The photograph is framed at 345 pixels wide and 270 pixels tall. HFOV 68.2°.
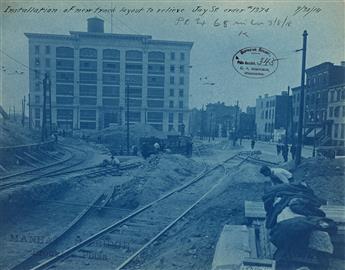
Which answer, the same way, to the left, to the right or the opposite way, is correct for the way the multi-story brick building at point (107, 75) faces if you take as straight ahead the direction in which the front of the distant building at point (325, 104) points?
to the left

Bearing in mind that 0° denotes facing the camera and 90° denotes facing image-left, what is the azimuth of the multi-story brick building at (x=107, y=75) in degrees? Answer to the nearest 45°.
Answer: approximately 0°

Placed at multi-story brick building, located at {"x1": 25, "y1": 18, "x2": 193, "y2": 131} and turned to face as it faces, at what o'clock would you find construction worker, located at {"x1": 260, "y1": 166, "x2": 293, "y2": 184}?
The construction worker is roughly at 12 o'clock from the multi-story brick building.

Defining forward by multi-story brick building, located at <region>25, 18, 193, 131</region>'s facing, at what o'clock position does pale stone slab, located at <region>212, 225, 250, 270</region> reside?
The pale stone slab is roughly at 11 o'clock from the multi-story brick building.

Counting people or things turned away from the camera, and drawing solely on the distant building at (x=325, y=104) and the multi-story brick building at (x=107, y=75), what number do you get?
0

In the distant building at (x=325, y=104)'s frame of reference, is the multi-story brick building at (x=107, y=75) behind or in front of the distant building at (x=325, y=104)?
in front

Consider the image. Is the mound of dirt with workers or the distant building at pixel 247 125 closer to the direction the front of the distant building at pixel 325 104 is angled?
the mound of dirt with workers

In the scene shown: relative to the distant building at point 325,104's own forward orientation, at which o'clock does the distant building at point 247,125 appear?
the distant building at point 247,125 is roughly at 3 o'clock from the distant building at point 325,104.
